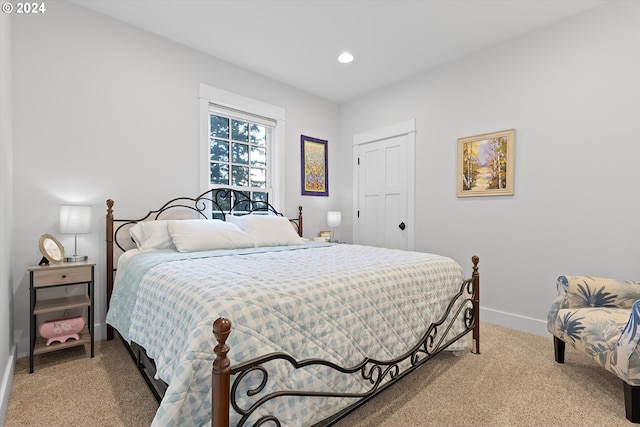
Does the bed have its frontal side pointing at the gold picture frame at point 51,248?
no

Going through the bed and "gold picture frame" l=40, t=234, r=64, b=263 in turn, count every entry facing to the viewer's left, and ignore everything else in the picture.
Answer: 0

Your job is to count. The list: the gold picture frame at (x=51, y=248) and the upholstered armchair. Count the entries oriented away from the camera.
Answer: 0

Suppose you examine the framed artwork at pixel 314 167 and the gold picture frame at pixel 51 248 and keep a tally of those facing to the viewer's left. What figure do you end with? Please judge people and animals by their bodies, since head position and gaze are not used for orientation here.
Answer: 0

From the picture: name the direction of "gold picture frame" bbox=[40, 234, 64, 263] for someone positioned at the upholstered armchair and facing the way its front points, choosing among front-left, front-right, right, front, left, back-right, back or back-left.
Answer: front

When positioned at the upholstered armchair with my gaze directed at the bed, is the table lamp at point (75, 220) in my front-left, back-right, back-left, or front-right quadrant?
front-left

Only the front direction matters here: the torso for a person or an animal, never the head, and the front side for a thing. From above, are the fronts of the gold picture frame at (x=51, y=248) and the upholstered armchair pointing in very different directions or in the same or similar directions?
very different directions

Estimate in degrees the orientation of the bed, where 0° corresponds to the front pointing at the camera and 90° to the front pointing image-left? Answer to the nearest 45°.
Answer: approximately 315°

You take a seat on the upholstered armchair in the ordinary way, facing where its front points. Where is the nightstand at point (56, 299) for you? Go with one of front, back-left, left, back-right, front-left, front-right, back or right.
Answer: front

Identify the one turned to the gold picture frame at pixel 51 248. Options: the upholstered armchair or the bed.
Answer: the upholstered armchair

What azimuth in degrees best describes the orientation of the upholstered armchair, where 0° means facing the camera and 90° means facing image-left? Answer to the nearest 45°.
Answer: approximately 45°

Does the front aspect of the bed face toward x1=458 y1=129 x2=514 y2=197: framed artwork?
no

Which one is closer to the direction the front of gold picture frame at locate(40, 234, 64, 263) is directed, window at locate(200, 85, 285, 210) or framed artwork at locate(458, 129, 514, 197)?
the framed artwork

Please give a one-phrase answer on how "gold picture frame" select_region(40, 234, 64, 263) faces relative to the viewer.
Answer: facing the viewer and to the right of the viewer

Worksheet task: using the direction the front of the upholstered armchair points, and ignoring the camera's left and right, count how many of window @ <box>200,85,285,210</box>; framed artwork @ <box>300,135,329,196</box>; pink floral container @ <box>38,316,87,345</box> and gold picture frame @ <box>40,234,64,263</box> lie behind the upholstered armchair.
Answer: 0
